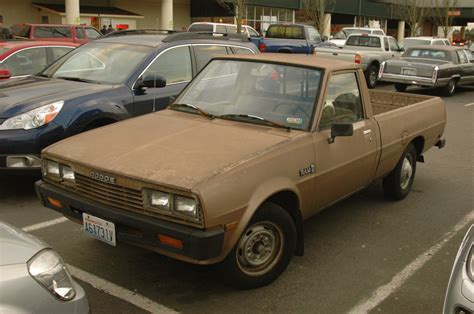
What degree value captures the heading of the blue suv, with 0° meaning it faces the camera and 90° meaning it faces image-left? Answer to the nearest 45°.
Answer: approximately 45°

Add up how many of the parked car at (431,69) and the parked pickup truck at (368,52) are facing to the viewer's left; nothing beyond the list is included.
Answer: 0

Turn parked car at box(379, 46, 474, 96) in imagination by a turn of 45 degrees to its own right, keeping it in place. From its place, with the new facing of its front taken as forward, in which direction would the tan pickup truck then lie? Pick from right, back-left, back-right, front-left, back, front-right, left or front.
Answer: right

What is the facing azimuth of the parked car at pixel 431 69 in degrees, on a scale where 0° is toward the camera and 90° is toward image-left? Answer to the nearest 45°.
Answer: approximately 225°

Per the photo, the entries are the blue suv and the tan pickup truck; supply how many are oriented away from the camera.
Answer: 0

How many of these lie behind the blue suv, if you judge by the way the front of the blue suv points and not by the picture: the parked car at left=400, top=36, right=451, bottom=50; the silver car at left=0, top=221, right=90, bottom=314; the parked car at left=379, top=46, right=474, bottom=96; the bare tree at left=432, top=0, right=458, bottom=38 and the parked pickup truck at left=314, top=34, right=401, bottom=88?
4

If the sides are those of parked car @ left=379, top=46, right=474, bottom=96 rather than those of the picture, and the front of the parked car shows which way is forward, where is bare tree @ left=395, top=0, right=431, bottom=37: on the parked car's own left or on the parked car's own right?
on the parked car's own left

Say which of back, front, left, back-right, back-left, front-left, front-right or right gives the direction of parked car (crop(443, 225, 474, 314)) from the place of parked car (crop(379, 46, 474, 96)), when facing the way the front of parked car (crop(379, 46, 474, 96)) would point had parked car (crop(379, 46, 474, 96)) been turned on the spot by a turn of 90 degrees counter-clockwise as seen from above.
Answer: back-left
